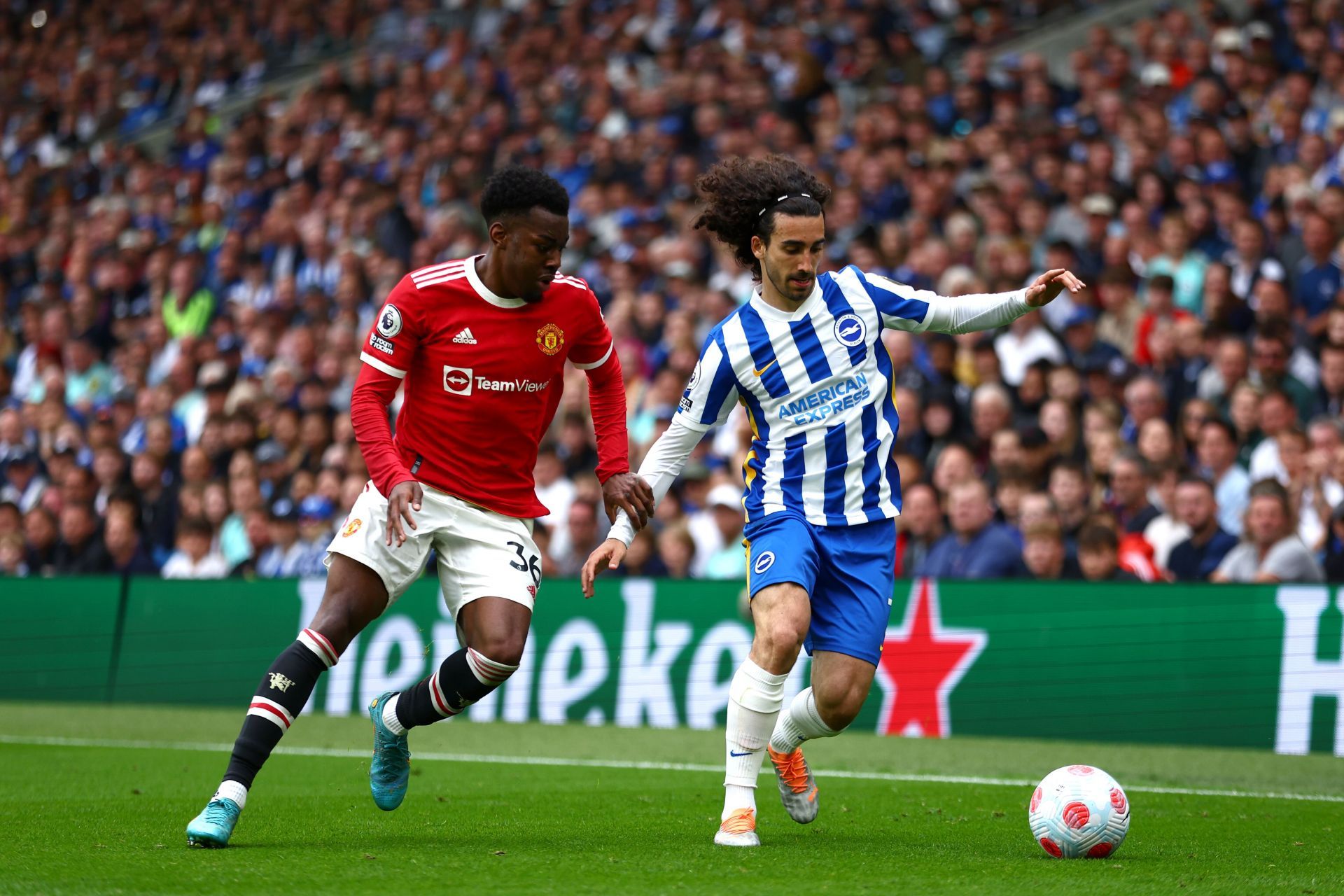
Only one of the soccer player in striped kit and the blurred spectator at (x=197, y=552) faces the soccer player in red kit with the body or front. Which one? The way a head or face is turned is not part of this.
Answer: the blurred spectator

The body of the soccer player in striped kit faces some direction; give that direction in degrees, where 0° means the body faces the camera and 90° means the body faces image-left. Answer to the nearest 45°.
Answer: approximately 0°

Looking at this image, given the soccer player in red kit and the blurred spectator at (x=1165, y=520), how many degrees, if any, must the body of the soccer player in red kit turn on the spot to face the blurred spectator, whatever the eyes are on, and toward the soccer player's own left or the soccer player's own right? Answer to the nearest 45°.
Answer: approximately 90° to the soccer player's own left

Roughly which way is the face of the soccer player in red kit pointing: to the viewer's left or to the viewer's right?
to the viewer's right

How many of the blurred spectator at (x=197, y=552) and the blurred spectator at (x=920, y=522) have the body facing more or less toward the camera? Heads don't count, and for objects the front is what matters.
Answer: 2

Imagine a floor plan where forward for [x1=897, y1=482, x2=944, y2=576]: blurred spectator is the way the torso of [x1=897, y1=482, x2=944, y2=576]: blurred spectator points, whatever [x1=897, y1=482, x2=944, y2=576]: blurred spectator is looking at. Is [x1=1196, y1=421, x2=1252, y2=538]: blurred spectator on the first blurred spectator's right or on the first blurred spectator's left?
on the first blurred spectator's left

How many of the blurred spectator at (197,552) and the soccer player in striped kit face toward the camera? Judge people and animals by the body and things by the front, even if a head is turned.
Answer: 2

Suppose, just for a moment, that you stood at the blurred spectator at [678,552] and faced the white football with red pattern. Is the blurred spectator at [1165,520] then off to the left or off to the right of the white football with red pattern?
left

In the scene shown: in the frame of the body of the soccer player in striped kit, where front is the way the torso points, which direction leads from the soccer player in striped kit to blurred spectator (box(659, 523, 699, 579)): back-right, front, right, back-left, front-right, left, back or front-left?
back

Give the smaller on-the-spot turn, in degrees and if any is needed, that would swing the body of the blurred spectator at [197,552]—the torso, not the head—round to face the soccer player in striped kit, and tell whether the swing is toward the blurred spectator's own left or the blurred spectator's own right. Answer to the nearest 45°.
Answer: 0° — they already face them

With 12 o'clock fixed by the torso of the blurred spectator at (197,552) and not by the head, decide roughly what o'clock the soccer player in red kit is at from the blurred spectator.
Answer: The soccer player in red kit is roughly at 12 o'clock from the blurred spectator.

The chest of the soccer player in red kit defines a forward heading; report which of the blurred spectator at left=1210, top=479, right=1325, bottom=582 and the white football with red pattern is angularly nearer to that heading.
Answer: the white football with red pattern
